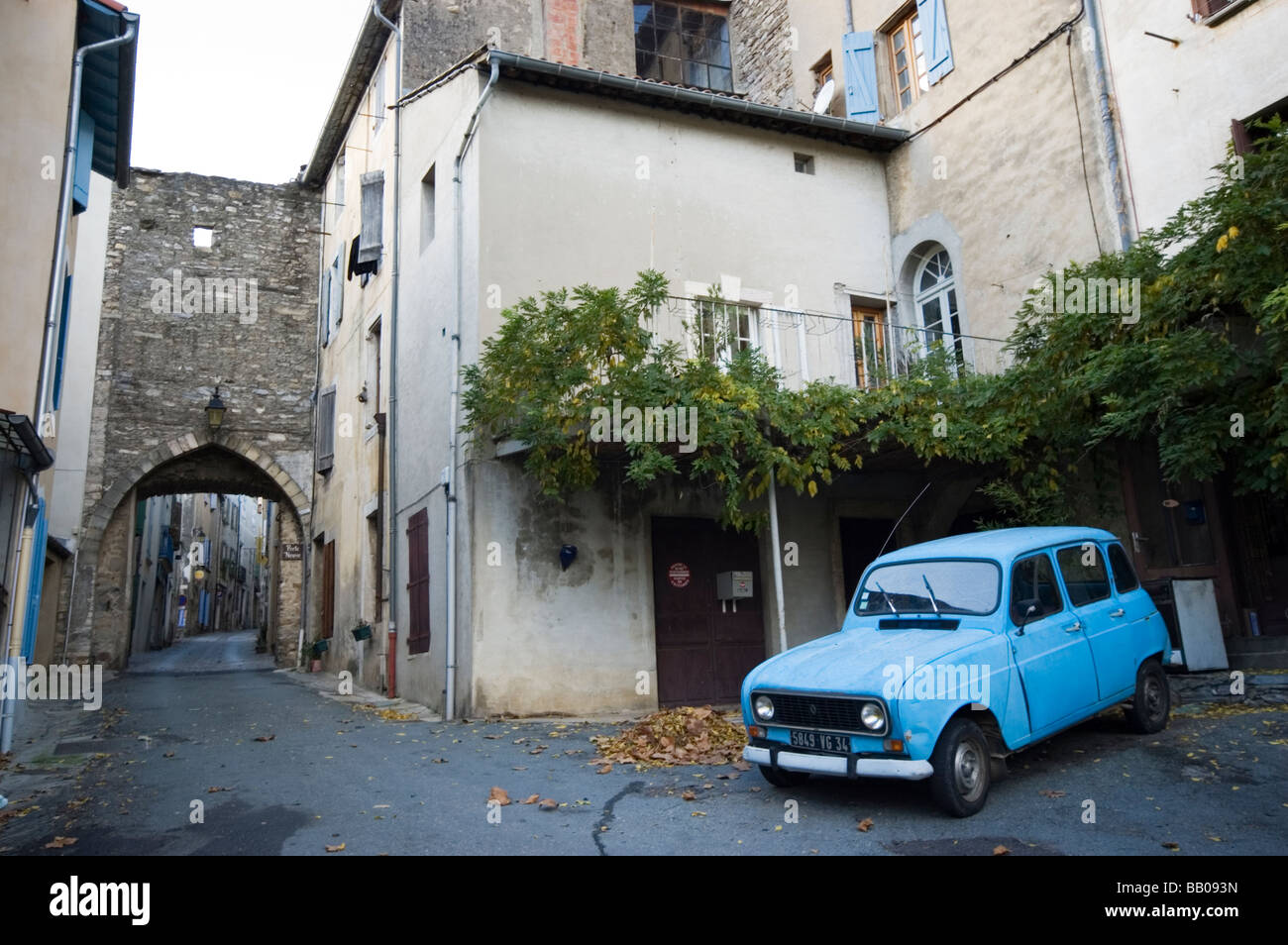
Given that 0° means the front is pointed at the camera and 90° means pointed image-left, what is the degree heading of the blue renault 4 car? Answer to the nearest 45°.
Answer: approximately 45°

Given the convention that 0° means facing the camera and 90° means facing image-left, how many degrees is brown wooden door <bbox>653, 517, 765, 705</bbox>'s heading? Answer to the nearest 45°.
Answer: approximately 0°

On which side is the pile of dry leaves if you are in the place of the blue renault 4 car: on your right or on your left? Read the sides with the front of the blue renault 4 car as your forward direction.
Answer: on your right

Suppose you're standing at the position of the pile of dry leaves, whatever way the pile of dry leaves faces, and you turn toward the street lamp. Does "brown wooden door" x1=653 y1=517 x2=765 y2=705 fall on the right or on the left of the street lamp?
right

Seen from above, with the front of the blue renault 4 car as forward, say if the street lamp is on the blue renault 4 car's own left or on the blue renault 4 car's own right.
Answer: on the blue renault 4 car's own right
